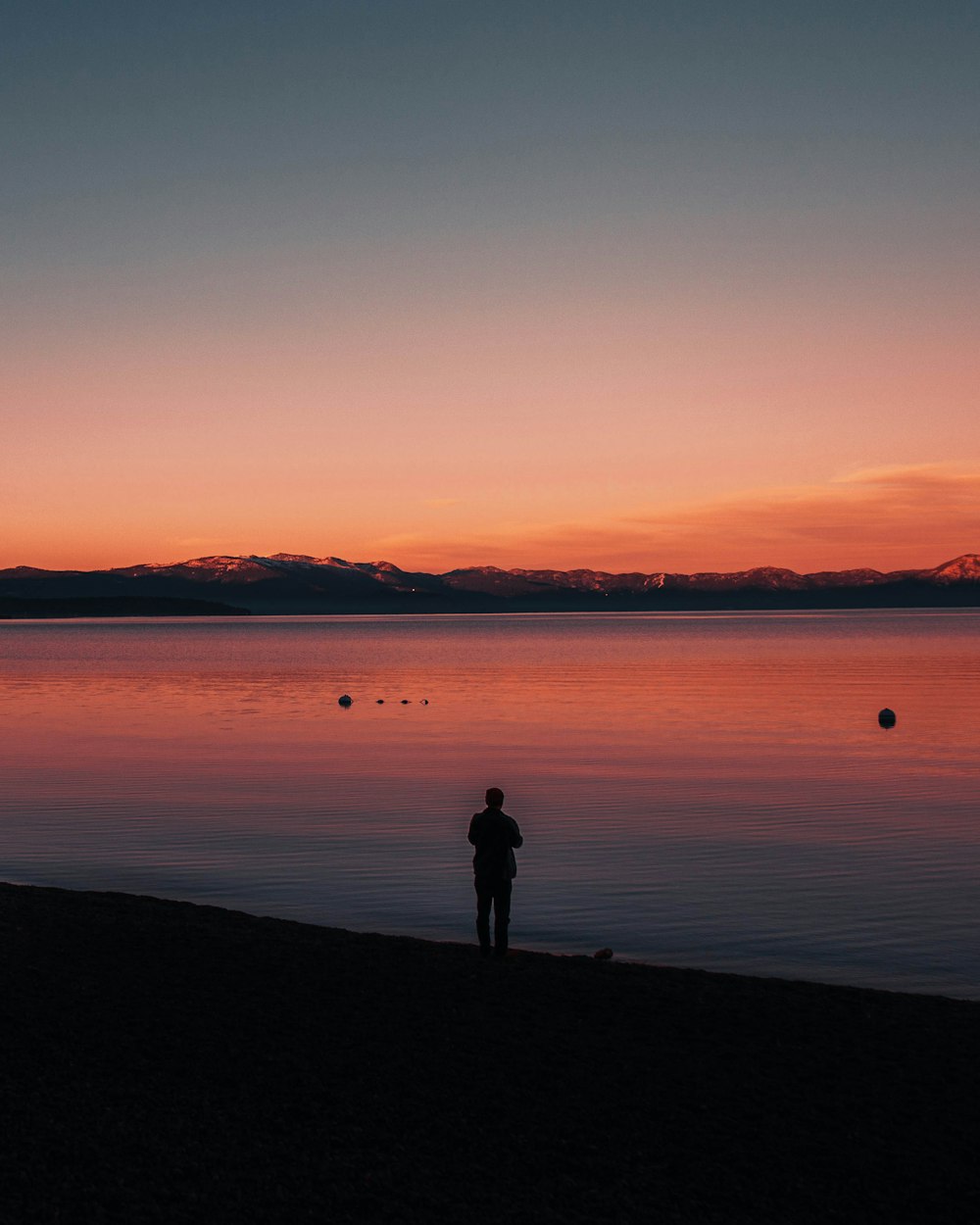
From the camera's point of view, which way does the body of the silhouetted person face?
away from the camera
